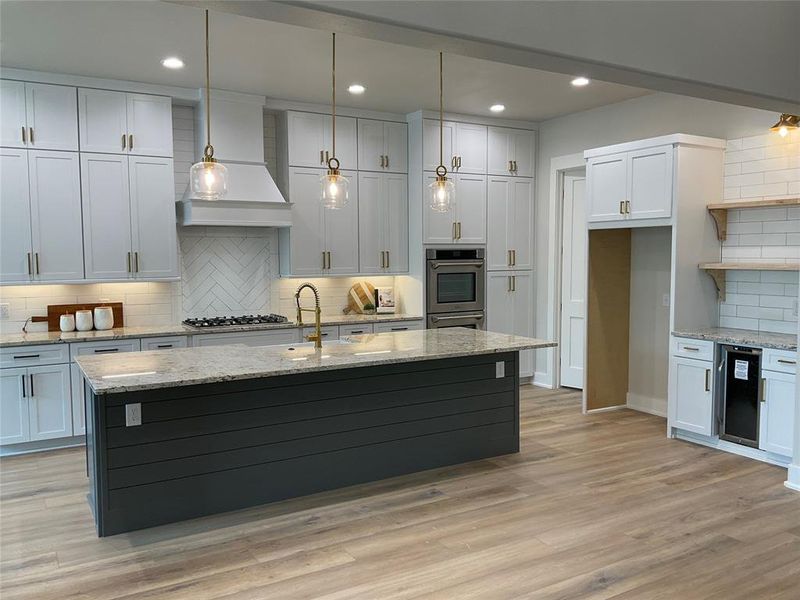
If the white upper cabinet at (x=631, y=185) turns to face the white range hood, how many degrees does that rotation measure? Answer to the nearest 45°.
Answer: approximately 45° to its right

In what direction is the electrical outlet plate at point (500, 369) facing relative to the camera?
toward the camera

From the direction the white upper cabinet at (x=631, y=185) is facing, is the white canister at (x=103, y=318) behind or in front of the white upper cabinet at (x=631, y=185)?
in front

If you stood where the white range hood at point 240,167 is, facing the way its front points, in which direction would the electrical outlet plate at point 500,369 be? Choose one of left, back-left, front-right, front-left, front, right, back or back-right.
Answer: front

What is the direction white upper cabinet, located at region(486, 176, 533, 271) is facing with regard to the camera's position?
facing the viewer

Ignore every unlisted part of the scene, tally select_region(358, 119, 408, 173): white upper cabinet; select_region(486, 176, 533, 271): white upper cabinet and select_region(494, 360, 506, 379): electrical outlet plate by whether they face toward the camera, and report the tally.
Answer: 3

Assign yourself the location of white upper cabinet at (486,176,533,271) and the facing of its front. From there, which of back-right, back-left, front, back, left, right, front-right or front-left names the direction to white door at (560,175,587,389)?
left

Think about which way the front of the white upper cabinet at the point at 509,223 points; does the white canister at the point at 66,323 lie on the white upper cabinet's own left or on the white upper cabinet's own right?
on the white upper cabinet's own right

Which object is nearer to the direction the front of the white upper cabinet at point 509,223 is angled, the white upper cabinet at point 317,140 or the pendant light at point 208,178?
the pendant light

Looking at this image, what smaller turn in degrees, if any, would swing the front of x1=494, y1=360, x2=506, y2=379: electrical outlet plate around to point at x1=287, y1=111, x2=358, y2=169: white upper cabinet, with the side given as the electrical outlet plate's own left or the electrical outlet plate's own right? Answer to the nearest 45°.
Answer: approximately 135° to the electrical outlet plate's own right

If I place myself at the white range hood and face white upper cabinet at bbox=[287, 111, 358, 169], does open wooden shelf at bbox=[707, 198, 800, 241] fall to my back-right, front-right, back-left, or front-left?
front-right

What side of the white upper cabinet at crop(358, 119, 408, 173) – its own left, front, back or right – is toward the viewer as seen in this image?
front

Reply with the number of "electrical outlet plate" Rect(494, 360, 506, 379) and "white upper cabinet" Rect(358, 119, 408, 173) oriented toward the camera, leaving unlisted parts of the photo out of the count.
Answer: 2
